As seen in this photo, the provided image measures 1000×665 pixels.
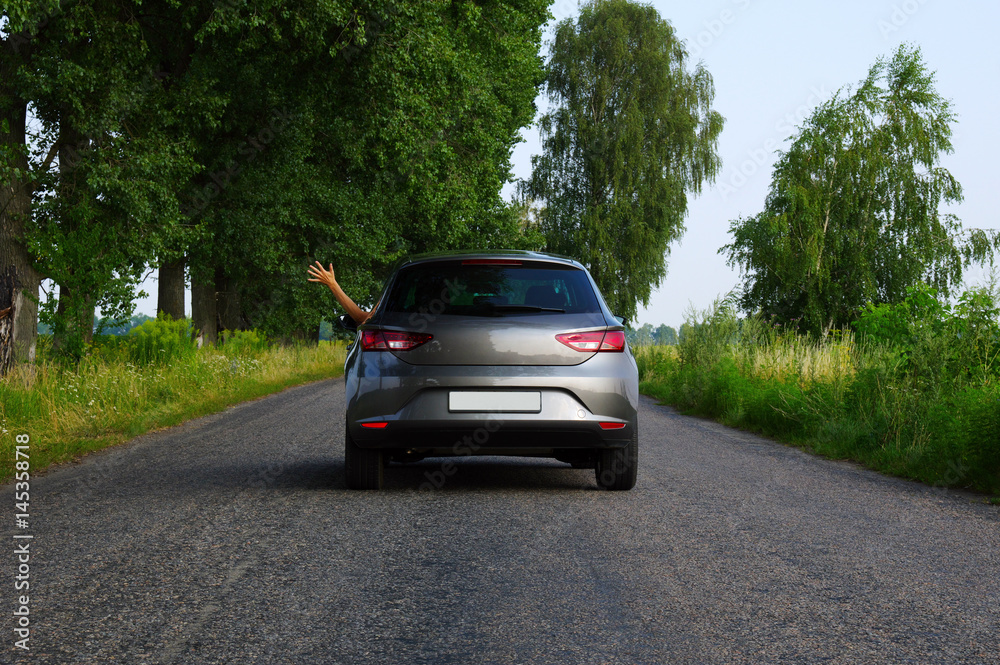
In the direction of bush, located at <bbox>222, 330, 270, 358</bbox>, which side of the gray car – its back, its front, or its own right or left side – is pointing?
front

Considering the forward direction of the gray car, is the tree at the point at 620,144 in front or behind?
in front

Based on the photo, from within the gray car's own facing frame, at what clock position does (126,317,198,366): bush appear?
The bush is roughly at 11 o'clock from the gray car.

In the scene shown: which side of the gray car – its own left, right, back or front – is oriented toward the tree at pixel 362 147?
front

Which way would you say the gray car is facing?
away from the camera

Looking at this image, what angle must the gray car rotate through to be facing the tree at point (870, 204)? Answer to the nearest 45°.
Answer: approximately 45° to its right

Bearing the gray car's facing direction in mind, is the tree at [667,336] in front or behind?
in front

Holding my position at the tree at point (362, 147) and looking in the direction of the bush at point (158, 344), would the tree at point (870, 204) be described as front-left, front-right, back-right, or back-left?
back-left

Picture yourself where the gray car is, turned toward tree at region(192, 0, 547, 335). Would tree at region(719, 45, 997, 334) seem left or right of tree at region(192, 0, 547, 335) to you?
right
